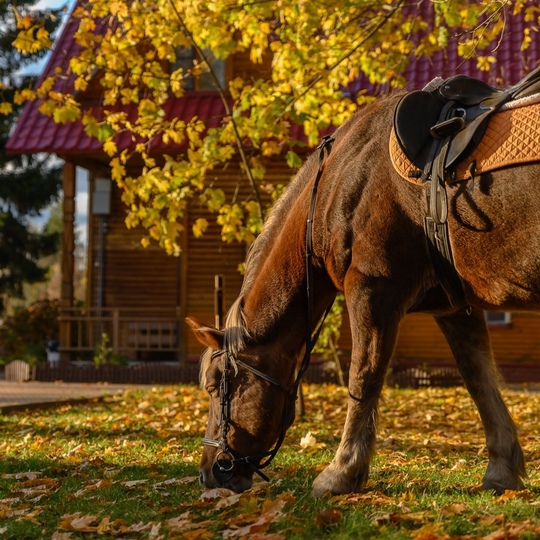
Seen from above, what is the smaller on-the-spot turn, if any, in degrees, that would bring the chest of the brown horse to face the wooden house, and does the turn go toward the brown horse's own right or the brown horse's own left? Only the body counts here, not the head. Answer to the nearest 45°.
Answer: approximately 90° to the brown horse's own right

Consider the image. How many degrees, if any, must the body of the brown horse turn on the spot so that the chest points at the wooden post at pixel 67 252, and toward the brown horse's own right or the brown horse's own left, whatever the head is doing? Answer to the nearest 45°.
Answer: approximately 45° to the brown horse's own right

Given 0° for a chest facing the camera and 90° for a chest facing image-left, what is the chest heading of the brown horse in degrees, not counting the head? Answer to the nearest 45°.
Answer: approximately 90°

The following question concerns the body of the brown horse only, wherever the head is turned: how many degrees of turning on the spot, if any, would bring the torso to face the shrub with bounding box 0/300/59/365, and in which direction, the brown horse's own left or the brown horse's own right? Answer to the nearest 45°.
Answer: approximately 45° to the brown horse's own right

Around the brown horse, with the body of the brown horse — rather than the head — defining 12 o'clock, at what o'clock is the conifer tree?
The conifer tree is roughly at 2 o'clock from the brown horse.
